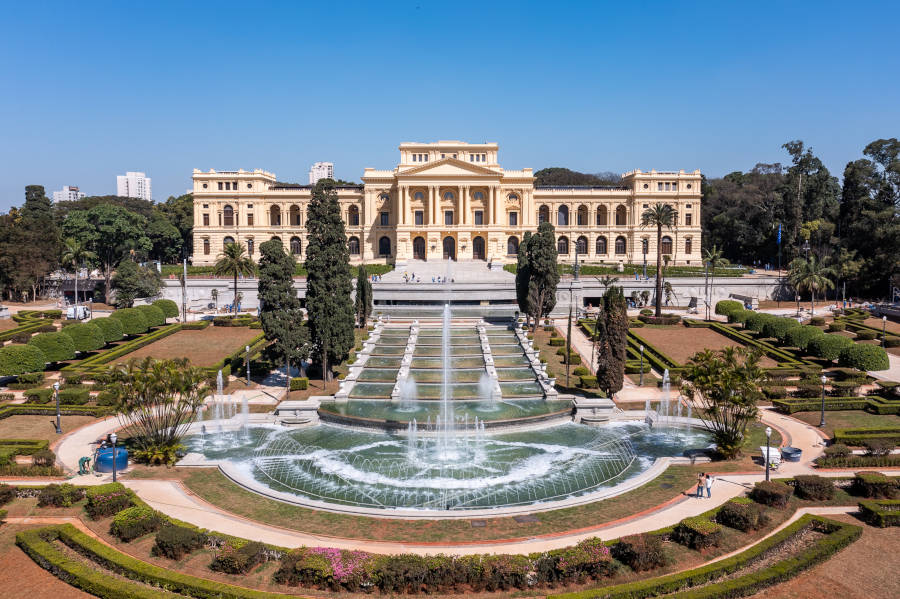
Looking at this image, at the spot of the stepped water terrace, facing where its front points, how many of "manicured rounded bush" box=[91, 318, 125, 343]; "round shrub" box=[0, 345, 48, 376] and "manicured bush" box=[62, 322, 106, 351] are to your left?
0

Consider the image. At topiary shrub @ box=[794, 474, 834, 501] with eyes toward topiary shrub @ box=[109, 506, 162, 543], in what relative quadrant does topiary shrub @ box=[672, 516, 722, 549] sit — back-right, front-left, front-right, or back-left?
front-left

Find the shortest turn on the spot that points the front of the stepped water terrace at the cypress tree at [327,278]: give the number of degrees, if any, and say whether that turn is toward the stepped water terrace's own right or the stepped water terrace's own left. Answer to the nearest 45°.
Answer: approximately 135° to the stepped water terrace's own right

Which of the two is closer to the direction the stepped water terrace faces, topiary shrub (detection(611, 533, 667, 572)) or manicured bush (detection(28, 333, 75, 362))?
the topiary shrub

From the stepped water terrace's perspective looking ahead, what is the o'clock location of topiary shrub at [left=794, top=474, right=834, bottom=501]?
The topiary shrub is roughly at 10 o'clock from the stepped water terrace.

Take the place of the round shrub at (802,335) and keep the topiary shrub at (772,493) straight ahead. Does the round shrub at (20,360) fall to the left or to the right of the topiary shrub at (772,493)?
right

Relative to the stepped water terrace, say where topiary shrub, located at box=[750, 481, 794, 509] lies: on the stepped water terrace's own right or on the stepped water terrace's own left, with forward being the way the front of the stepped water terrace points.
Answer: on the stepped water terrace's own left

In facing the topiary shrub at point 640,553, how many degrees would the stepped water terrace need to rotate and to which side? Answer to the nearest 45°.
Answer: approximately 45° to its left

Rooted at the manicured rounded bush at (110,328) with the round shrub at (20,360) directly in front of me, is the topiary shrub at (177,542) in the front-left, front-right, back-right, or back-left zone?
front-left

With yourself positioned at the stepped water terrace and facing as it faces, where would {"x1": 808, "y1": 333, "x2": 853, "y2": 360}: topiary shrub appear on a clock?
The topiary shrub is roughly at 8 o'clock from the stepped water terrace.

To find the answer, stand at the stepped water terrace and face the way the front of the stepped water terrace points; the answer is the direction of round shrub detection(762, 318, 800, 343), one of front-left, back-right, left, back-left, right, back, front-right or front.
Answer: back-left

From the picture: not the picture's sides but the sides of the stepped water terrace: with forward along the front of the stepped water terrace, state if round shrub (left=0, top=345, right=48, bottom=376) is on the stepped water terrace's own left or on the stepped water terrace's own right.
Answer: on the stepped water terrace's own right

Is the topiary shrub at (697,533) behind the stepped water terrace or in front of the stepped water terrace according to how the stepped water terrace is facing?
in front

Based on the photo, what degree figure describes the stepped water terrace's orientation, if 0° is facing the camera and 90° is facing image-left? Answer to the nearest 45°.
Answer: approximately 0°

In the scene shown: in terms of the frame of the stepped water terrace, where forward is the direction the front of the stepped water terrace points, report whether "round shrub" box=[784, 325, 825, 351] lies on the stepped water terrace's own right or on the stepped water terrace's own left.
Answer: on the stepped water terrace's own left

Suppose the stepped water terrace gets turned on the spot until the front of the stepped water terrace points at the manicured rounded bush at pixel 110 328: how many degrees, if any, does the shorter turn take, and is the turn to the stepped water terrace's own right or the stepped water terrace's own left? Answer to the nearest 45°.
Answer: approximately 135° to the stepped water terrace's own right
